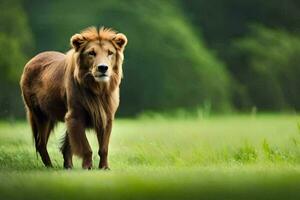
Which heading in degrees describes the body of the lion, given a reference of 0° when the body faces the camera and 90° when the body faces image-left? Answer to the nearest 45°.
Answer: approximately 315°
